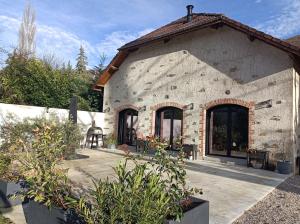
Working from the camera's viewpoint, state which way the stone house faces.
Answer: facing the viewer and to the left of the viewer

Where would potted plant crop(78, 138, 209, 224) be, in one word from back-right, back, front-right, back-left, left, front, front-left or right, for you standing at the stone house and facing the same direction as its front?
front-left

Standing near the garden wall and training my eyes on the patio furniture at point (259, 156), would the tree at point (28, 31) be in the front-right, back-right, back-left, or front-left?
back-left

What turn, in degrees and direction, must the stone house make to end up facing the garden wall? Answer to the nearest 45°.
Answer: approximately 45° to its right

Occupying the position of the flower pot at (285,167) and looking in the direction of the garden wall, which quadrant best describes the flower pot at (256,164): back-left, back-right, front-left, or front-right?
front-right

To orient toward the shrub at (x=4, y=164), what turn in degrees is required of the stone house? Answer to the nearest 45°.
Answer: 0° — it already faces it

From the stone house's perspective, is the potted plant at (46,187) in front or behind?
in front

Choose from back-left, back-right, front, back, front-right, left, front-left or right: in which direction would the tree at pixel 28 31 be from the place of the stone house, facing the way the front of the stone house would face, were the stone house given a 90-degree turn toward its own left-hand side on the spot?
back

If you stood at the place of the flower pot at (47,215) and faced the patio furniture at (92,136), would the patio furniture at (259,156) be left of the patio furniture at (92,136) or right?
right

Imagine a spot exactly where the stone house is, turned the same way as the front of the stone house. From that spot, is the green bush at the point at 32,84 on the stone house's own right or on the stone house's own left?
on the stone house's own right

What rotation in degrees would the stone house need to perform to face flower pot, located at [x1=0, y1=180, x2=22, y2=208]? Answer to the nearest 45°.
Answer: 0° — it already faces it

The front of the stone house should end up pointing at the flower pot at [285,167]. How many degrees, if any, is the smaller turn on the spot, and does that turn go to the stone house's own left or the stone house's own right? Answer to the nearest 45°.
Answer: approximately 90° to the stone house's own left
